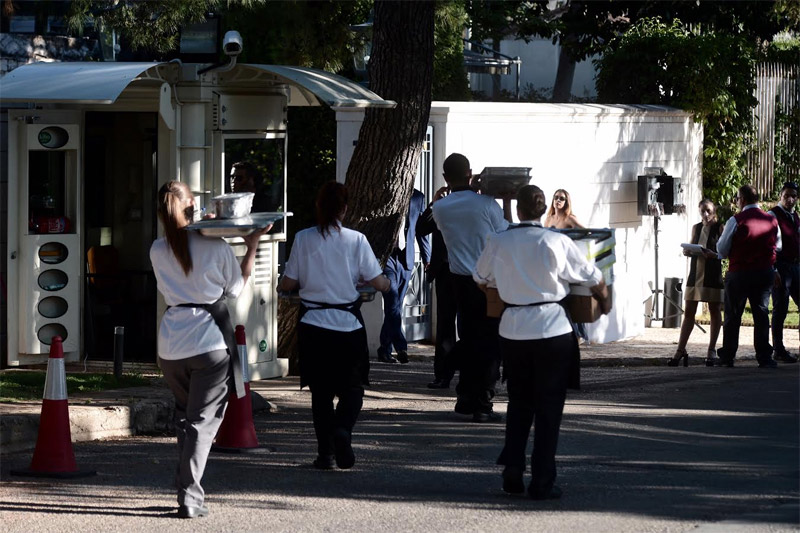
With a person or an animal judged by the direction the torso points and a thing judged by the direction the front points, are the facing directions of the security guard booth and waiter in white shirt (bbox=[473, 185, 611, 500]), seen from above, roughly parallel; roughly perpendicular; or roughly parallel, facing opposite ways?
roughly parallel, facing opposite ways

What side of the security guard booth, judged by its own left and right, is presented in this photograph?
front

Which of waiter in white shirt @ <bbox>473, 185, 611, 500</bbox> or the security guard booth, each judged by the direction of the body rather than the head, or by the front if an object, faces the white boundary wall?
the waiter in white shirt

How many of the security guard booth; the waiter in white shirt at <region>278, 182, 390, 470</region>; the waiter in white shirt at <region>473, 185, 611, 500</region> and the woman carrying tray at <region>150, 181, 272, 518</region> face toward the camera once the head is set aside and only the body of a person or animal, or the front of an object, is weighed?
1

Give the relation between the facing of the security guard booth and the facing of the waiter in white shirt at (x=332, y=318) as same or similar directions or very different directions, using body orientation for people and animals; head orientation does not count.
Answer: very different directions

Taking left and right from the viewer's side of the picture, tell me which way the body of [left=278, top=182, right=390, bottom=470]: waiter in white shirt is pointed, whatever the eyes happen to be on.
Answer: facing away from the viewer

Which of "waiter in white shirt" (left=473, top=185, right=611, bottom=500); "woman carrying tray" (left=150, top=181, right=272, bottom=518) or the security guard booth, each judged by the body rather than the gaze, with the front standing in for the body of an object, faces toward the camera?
the security guard booth

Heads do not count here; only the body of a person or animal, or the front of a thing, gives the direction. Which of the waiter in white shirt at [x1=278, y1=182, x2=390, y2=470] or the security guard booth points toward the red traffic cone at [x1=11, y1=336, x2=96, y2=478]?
the security guard booth

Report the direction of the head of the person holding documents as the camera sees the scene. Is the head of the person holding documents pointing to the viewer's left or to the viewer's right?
to the viewer's left

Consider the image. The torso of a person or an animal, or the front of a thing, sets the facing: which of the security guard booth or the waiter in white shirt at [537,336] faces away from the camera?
the waiter in white shirt

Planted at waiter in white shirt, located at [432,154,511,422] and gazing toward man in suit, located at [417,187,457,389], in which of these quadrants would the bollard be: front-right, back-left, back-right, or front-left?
front-left

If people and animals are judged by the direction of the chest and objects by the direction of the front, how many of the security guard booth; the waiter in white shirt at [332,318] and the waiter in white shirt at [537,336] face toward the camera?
1

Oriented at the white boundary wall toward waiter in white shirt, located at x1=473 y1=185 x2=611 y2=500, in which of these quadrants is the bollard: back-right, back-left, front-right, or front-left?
front-right

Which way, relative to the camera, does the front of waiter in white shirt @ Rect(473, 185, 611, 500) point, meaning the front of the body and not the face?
away from the camera

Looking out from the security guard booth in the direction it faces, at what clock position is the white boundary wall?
The white boundary wall is roughly at 8 o'clock from the security guard booth.

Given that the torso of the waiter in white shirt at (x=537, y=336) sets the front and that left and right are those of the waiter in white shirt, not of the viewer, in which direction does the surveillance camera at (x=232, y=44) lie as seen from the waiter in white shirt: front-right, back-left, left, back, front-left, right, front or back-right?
front-left

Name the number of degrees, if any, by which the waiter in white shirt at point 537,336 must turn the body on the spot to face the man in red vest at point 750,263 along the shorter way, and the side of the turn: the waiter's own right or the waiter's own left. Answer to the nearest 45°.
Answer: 0° — they already face them

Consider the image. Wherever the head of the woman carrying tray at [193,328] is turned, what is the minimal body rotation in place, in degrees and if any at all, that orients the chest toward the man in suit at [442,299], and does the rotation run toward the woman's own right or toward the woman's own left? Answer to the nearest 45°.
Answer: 0° — they already face them

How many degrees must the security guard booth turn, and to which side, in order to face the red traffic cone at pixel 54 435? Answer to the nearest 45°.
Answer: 0° — it already faces it

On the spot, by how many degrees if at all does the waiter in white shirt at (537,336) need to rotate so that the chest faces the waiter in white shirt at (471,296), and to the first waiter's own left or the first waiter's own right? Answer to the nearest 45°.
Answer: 0° — they already face them
